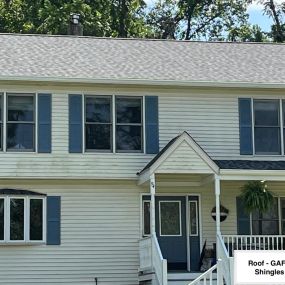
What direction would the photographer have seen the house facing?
facing the viewer

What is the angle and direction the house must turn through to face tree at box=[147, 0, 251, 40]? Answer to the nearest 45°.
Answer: approximately 180°

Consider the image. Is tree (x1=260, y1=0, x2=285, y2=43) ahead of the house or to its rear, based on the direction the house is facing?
to the rear
